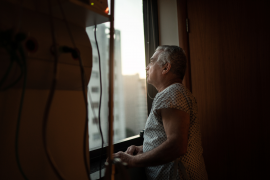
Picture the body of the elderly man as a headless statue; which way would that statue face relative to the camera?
to the viewer's left

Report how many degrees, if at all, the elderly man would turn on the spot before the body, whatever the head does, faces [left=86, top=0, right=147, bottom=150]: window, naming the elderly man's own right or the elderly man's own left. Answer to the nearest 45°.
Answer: approximately 45° to the elderly man's own right
